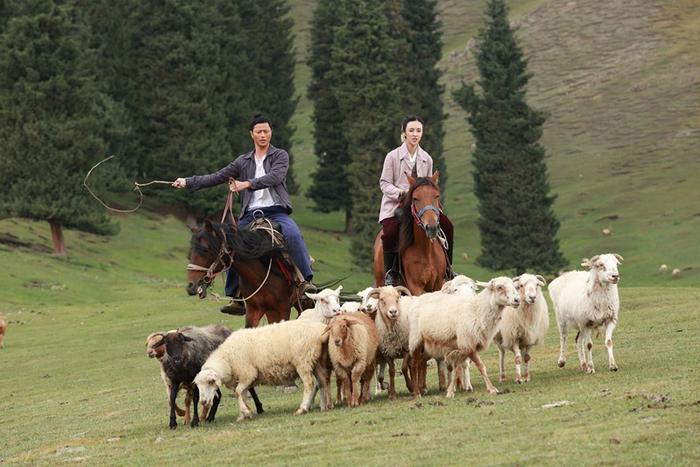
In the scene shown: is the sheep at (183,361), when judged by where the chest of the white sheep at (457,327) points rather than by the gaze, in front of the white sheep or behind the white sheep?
behind

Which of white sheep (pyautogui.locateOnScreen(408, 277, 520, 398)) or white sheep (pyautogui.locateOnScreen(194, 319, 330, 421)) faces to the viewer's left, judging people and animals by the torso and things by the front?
white sheep (pyautogui.locateOnScreen(194, 319, 330, 421))

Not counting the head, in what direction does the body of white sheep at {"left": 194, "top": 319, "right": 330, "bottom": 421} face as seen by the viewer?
to the viewer's left

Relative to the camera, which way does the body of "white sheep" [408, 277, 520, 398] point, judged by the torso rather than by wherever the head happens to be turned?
to the viewer's right

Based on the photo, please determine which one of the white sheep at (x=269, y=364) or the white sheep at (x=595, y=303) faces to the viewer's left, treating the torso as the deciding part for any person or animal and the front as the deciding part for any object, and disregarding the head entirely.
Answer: the white sheep at (x=269, y=364)

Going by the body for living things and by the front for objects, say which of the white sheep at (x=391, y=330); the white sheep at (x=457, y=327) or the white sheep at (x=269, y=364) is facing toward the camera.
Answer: the white sheep at (x=391, y=330)

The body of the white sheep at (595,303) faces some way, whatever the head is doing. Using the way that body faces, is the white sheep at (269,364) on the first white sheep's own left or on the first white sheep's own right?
on the first white sheep's own right

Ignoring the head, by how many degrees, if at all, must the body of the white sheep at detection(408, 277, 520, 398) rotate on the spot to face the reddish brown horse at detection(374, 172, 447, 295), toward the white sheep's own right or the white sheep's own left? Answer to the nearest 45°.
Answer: approximately 90° to the white sheep's own left

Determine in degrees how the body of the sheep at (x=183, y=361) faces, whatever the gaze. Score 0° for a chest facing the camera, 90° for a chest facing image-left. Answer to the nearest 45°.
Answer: approximately 45°

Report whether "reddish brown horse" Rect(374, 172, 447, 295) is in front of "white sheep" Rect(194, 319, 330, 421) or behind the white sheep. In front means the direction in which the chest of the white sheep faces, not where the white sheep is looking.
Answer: behind
